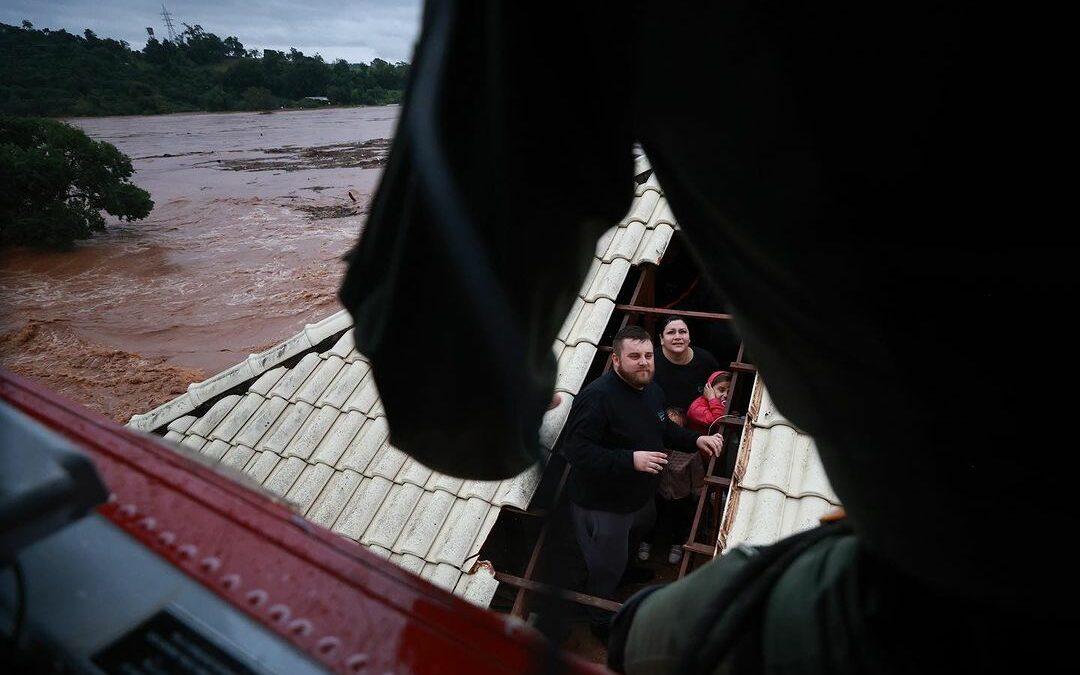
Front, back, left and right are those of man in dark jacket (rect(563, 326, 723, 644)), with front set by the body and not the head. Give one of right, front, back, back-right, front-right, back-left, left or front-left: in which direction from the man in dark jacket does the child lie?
left

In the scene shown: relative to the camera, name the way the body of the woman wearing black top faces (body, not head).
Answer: toward the camera

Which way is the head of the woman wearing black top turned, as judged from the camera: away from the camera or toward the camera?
toward the camera

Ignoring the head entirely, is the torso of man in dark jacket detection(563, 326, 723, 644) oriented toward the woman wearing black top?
no

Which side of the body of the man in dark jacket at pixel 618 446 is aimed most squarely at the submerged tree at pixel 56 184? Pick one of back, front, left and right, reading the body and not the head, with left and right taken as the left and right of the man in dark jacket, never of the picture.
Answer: back

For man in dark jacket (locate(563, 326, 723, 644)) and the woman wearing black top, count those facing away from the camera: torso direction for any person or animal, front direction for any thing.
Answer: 0

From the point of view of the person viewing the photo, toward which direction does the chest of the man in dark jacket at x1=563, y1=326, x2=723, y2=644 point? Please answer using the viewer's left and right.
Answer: facing the viewer and to the right of the viewer

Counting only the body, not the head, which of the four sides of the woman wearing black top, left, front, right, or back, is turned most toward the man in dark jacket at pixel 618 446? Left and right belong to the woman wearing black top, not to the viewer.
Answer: front
